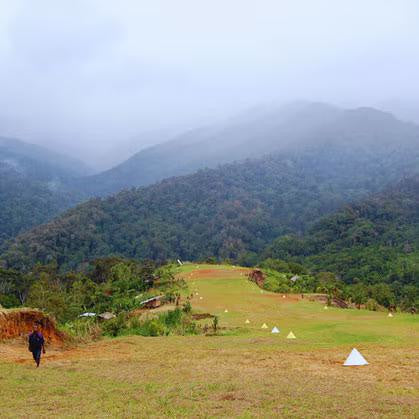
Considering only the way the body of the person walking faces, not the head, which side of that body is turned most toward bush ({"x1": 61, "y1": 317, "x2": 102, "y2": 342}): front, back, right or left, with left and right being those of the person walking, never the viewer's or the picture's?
back

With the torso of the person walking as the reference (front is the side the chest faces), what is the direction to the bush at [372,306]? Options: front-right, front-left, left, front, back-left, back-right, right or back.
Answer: back-left

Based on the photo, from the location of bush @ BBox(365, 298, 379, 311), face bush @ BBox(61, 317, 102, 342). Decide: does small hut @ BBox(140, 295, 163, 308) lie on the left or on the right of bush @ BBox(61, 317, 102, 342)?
right

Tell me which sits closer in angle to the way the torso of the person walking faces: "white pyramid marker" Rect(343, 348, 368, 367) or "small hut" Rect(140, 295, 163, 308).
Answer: the white pyramid marker

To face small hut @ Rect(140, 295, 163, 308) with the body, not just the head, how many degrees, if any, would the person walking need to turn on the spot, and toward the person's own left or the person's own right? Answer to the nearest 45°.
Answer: approximately 180°

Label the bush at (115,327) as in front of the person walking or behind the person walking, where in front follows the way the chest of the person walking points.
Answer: behind

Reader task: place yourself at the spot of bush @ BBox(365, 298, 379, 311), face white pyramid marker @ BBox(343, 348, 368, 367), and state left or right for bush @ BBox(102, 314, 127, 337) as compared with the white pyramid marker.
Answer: right

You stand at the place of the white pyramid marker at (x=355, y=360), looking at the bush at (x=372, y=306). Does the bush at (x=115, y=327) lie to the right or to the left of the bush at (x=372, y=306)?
left

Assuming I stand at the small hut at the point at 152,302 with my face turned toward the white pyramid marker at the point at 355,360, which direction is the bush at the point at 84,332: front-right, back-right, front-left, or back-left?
front-right

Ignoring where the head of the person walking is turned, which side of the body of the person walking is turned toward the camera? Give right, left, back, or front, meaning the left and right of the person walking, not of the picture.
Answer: front

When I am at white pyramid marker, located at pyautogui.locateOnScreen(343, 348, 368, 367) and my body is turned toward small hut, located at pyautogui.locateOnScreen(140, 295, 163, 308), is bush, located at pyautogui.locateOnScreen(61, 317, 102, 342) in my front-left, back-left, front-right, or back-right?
front-left
